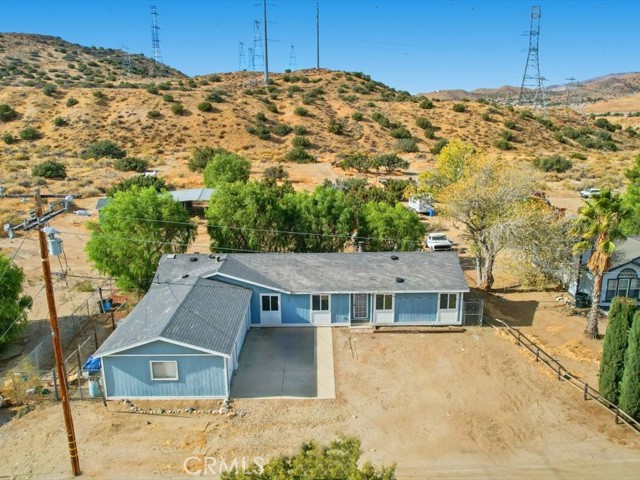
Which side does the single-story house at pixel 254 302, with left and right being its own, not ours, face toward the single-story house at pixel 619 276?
left

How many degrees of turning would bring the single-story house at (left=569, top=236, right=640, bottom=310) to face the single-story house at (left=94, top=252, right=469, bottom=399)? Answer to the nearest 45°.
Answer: approximately 45° to its right

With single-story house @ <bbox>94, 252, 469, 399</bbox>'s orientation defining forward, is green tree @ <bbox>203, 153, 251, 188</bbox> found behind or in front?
behind

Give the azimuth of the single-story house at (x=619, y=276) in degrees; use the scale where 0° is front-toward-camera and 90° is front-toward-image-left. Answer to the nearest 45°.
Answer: approximately 0°

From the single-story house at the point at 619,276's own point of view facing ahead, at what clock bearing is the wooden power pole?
The wooden power pole is roughly at 1 o'clock from the single-story house.

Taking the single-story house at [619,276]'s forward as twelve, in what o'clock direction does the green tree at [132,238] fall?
The green tree is roughly at 2 o'clock from the single-story house.

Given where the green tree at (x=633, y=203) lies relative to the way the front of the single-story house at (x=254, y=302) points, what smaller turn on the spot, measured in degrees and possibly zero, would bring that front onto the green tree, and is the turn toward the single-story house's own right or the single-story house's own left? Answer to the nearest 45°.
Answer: approximately 90° to the single-story house's own left

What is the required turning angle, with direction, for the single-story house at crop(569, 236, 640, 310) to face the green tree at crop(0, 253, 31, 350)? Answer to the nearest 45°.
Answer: approximately 45° to its right

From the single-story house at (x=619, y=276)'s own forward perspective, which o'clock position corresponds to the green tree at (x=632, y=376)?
The green tree is roughly at 12 o'clock from the single-story house.

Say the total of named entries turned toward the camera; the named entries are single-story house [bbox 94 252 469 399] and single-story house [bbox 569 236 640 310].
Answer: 2

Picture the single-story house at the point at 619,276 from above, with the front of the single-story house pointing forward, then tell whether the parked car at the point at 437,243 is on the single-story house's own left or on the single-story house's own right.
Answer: on the single-story house's own right

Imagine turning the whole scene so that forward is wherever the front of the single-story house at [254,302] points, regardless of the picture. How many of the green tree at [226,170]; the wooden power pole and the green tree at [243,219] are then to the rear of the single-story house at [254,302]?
2

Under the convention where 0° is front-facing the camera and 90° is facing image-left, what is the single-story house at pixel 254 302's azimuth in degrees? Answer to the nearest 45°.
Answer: approximately 0°
